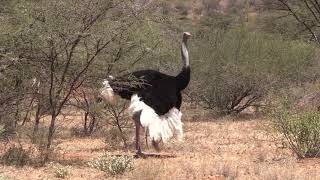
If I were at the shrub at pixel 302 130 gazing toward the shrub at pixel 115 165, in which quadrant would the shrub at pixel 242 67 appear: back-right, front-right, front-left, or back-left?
back-right

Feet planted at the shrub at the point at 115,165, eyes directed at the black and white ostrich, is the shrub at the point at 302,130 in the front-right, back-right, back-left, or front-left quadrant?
front-right

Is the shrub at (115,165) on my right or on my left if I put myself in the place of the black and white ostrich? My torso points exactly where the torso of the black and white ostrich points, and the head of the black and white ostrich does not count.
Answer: on my right

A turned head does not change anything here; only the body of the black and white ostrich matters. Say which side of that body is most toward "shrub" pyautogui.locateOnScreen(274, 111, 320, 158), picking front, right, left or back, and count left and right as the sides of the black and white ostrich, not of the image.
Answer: front

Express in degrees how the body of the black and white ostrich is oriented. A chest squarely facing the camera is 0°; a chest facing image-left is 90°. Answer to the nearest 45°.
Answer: approximately 270°

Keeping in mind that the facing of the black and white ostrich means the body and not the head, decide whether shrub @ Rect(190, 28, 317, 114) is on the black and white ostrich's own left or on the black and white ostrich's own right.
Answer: on the black and white ostrich's own left
